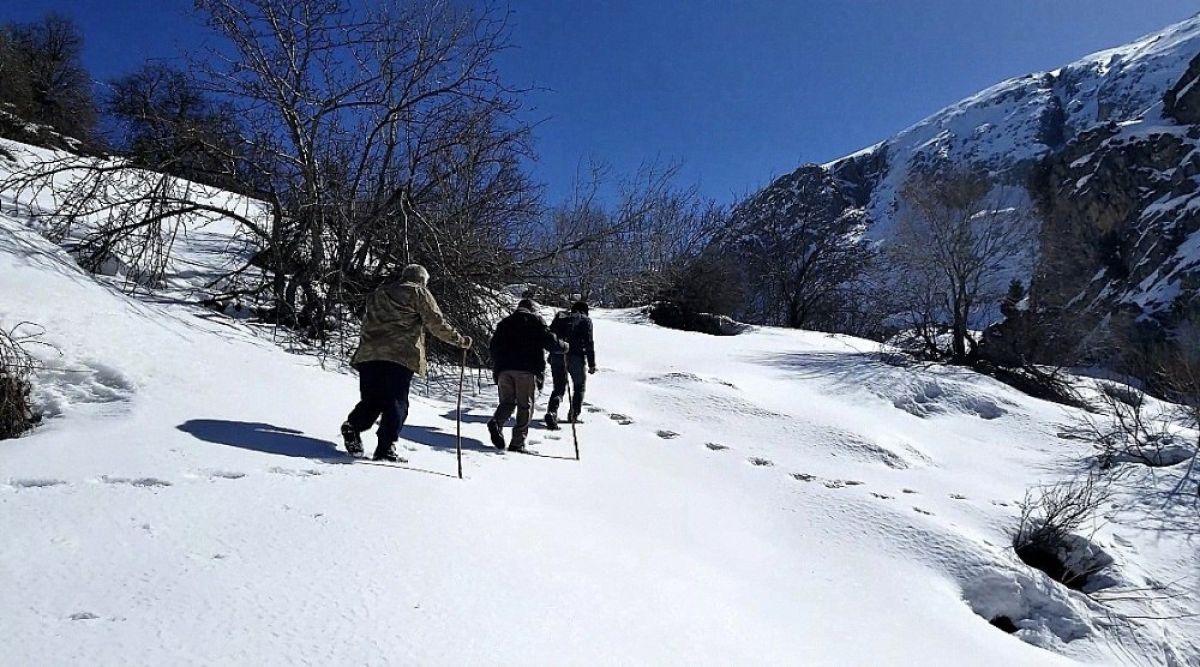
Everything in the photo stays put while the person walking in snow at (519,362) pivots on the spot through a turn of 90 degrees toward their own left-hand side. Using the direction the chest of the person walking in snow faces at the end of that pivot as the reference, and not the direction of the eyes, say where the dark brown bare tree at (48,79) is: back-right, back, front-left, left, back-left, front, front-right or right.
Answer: front

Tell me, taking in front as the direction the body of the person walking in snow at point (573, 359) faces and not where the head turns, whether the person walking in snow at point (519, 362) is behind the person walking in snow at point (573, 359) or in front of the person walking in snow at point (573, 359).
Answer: behind

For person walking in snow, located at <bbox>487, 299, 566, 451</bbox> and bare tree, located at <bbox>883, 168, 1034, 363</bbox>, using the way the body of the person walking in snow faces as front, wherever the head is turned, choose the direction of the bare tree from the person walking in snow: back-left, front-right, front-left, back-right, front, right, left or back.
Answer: front

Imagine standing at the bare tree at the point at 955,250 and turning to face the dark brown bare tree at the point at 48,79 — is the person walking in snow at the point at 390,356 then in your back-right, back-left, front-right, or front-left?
front-left

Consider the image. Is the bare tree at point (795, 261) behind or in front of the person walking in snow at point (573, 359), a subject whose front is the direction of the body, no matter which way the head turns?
in front

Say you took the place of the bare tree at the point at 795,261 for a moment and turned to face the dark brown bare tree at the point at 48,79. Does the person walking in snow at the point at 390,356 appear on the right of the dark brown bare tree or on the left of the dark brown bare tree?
left

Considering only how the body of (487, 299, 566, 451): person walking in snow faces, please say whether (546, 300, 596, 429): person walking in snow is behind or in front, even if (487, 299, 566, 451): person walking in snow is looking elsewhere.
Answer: in front

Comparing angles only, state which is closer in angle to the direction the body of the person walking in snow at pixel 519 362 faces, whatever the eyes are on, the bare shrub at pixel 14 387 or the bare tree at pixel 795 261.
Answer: the bare tree

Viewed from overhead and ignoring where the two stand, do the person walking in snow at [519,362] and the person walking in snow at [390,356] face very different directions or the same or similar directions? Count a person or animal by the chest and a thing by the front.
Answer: same or similar directions

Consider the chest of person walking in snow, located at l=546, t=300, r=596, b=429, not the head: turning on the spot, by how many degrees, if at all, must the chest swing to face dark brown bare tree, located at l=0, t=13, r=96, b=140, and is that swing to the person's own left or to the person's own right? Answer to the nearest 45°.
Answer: approximately 90° to the person's own left

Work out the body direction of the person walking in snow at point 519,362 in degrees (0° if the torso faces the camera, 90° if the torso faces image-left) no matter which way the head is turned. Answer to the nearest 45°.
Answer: approximately 225°

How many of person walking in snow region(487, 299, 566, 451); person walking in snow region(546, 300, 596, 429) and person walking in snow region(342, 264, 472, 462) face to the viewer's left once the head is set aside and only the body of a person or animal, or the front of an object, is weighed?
0

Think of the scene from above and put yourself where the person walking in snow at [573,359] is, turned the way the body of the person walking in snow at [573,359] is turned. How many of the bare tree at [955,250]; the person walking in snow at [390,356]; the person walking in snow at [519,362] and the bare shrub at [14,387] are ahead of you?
1
